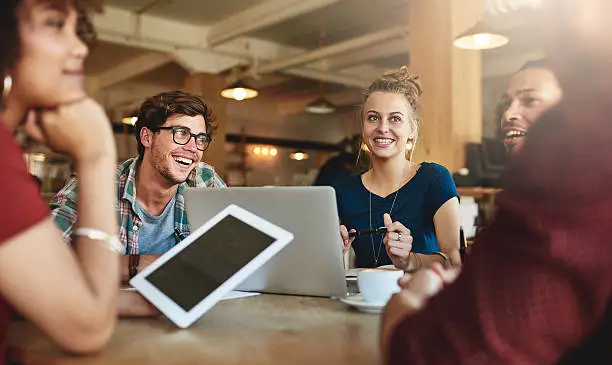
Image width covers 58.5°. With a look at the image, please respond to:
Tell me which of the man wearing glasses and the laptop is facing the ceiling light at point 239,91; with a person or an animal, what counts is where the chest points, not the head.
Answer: the laptop

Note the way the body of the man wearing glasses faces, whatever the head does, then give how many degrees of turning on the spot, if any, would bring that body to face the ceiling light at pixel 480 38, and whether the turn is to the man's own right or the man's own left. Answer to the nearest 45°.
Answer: approximately 90° to the man's own left

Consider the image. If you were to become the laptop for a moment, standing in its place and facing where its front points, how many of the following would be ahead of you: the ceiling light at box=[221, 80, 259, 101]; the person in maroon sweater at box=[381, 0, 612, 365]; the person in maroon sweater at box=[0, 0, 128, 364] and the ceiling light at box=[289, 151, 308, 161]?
2

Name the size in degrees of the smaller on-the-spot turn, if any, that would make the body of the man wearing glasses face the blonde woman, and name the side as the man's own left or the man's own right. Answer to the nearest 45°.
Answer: approximately 45° to the man's own left

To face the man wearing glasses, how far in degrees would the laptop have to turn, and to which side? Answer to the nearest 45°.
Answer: approximately 45° to its left

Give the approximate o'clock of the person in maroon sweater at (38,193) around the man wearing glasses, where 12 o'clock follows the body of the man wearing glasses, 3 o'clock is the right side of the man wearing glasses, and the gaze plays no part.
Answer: The person in maroon sweater is roughly at 2 o'clock from the man wearing glasses.

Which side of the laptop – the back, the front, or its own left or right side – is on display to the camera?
back
